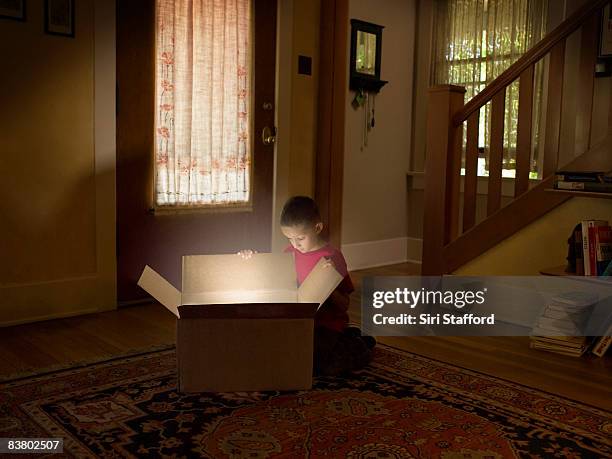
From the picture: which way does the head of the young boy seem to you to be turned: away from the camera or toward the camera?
toward the camera

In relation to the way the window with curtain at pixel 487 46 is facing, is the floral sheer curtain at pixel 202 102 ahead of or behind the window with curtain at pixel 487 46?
ahead

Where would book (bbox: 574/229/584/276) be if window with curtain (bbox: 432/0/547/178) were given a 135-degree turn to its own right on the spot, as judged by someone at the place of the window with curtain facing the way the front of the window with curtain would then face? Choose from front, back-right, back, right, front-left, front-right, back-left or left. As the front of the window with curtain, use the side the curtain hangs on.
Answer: back-left

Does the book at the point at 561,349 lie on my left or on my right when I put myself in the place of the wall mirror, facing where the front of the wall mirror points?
on my left

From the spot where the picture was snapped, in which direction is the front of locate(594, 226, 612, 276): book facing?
facing the viewer

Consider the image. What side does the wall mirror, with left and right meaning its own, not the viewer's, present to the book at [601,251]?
left

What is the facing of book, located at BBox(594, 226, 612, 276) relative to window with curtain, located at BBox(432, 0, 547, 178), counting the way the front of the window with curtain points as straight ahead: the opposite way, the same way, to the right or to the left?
the same way

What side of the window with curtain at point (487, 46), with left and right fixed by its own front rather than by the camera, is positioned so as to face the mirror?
right

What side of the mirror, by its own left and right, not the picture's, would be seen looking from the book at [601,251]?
left

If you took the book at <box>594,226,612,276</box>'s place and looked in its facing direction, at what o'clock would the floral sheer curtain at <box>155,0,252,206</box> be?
The floral sheer curtain is roughly at 3 o'clock from the book.

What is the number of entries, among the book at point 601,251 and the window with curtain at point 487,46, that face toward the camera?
2

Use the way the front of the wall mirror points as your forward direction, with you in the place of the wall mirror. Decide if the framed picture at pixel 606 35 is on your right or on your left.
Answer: on your left
